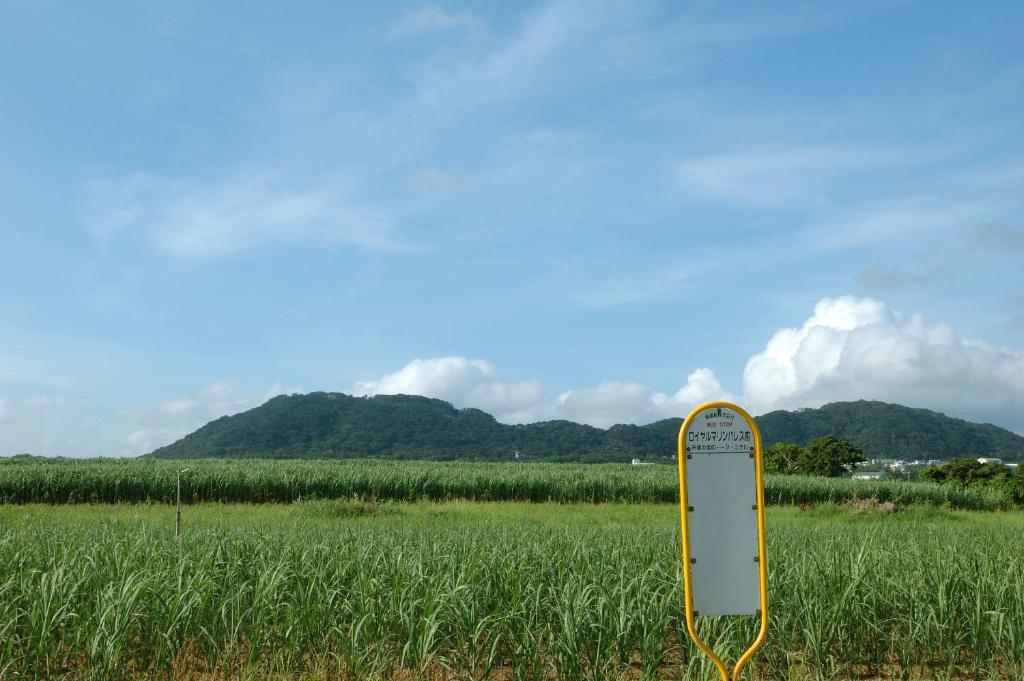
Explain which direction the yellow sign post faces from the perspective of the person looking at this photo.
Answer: facing the viewer
